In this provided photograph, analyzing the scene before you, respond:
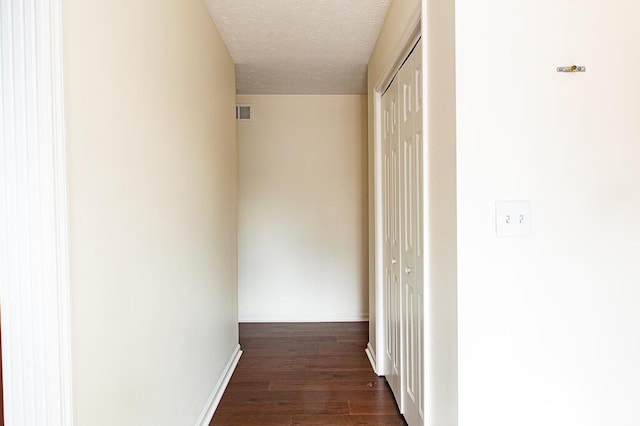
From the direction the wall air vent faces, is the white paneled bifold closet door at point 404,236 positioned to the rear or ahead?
ahead

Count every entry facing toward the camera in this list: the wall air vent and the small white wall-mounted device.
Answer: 2

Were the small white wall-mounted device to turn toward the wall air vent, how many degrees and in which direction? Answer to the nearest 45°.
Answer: approximately 135° to its right

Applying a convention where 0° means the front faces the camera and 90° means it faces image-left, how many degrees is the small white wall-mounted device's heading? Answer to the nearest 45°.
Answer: approximately 0°

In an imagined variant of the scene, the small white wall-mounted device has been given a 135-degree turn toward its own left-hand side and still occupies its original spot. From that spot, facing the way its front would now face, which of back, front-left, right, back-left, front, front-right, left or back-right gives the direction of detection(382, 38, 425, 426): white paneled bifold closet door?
left

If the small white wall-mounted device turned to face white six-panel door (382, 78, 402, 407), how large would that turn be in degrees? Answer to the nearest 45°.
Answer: approximately 135° to its right

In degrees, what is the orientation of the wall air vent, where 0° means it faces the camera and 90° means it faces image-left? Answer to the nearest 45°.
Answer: approximately 0°

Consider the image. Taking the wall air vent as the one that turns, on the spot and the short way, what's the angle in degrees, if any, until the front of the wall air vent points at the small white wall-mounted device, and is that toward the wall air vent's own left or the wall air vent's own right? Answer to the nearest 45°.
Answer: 0° — it already faces it

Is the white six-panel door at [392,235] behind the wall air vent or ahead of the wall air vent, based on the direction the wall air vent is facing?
ahead
